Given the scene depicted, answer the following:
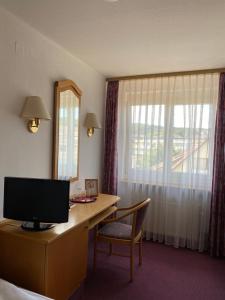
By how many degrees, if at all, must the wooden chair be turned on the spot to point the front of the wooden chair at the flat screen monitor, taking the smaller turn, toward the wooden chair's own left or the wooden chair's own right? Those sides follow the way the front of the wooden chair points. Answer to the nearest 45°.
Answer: approximately 90° to the wooden chair's own left

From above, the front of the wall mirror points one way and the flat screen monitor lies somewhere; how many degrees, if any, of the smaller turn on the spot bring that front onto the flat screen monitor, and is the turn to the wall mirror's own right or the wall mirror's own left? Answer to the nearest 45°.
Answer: approximately 45° to the wall mirror's own right

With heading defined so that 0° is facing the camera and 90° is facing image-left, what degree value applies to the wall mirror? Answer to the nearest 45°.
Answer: approximately 315°

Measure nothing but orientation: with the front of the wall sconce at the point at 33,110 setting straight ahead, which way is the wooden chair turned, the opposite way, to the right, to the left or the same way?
the opposite way

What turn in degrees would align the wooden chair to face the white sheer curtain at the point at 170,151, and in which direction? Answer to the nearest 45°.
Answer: approximately 90° to its right

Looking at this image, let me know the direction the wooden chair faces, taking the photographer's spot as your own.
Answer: facing away from the viewer and to the left of the viewer
